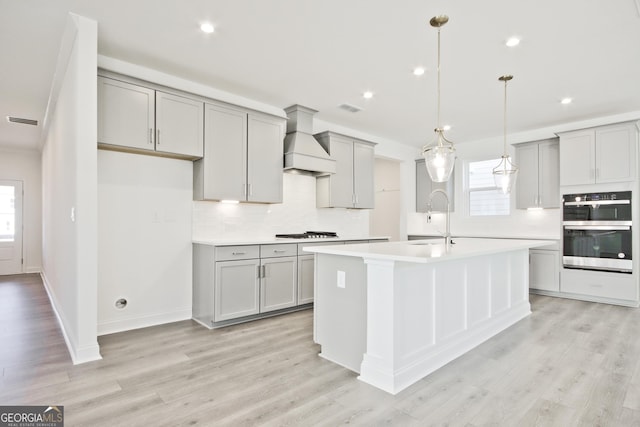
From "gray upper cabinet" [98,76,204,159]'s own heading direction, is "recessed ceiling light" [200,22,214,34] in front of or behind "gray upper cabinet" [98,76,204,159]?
in front

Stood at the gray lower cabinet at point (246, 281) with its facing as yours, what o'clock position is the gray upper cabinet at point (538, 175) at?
The gray upper cabinet is roughly at 10 o'clock from the gray lower cabinet.

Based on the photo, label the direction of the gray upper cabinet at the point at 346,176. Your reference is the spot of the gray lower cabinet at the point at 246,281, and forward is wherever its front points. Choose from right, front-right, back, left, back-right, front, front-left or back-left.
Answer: left

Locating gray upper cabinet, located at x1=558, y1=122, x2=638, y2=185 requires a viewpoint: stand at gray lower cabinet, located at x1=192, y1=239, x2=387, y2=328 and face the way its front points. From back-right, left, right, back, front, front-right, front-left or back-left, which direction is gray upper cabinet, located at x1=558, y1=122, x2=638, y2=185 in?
front-left

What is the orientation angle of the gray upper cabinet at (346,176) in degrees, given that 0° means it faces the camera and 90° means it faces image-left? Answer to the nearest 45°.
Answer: approximately 315°
